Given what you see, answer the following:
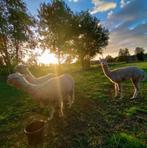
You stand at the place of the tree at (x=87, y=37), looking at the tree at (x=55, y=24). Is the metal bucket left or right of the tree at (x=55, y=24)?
left

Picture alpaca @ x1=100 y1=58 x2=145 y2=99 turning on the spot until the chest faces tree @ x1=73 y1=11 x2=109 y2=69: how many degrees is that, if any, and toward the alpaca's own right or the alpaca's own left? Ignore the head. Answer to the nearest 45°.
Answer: approximately 90° to the alpaca's own right

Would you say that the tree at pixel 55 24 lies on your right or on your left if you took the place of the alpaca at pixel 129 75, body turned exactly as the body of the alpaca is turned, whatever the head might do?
on your right

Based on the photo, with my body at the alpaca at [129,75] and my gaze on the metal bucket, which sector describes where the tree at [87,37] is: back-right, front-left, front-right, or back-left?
back-right

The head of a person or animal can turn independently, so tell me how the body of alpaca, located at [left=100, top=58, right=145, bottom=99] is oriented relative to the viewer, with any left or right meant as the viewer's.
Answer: facing to the left of the viewer

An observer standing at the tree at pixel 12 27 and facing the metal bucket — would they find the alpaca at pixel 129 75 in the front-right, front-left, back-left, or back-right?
front-left

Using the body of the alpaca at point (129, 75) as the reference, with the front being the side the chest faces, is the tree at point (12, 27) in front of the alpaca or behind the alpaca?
in front
